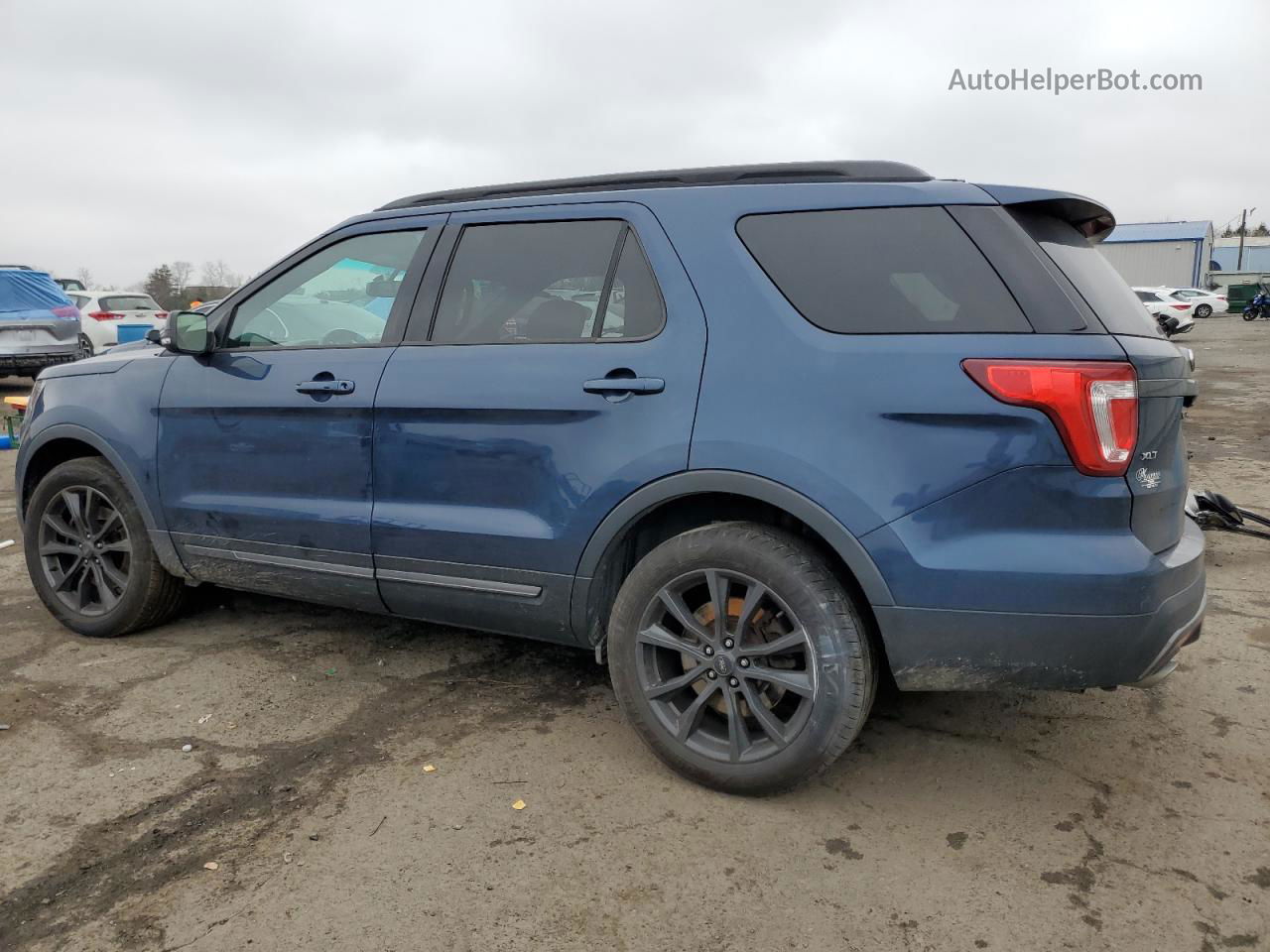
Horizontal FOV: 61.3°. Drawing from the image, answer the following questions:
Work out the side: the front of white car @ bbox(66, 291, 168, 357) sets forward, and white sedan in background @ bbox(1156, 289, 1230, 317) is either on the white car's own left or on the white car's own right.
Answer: on the white car's own right

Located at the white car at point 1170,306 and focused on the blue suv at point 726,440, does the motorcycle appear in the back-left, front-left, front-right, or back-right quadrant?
back-left

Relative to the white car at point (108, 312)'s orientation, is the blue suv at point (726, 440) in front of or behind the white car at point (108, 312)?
behind

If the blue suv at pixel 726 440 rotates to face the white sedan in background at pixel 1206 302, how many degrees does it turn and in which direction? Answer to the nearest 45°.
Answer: approximately 90° to its right

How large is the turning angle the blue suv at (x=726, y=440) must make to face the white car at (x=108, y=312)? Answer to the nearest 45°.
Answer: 0° — it already faces it

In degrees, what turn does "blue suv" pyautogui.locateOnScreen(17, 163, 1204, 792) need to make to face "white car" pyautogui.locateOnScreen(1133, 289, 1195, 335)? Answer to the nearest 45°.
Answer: approximately 90° to its right

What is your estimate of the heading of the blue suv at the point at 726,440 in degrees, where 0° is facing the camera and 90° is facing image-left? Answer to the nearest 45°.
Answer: approximately 135°

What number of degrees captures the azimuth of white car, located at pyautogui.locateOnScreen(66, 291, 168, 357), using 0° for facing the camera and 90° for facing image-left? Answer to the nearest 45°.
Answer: approximately 135°
